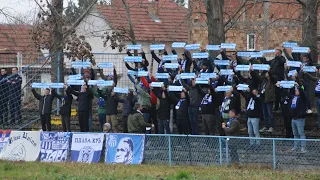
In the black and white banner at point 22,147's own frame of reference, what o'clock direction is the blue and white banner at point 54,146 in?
the blue and white banner at point 54,146 is roughly at 10 o'clock from the black and white banner at point 22,147.

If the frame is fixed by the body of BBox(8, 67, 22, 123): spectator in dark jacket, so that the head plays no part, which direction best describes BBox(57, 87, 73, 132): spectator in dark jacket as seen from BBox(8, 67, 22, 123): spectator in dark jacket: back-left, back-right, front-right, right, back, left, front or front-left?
front-left

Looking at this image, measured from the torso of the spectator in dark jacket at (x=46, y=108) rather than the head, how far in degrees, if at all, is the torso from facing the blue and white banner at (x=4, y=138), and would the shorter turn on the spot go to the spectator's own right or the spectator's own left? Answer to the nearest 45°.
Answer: approximately 45° to the spectator's own right

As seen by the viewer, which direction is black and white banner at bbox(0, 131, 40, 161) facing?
toward the camera

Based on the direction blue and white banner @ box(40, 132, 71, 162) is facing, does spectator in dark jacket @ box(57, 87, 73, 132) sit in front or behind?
behind

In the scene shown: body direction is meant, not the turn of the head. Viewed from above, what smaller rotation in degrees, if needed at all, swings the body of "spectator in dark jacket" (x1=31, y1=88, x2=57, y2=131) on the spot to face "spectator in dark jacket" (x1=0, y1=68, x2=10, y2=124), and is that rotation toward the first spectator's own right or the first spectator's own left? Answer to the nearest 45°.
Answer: approximately 135° to the first spectator's own right

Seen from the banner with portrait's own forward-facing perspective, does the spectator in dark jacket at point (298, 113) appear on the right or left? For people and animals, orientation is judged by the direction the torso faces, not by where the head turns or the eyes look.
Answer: on its left

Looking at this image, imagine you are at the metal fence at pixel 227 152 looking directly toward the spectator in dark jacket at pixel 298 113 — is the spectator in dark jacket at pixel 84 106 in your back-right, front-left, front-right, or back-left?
back-left

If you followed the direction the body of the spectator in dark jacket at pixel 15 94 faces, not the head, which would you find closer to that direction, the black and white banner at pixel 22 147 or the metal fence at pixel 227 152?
the black and white banner

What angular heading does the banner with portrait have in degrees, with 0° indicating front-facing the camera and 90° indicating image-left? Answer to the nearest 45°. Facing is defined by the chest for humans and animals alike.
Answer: approximately 0°

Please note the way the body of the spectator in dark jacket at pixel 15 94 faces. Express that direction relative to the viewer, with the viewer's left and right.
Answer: facing the viewer

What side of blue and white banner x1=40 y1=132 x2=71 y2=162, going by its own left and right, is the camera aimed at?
front

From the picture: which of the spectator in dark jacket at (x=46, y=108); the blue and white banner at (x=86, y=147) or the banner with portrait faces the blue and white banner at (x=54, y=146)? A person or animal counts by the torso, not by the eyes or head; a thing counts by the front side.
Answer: the spectator in dark jacket

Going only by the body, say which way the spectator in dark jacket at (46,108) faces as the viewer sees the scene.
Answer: toward the camera
